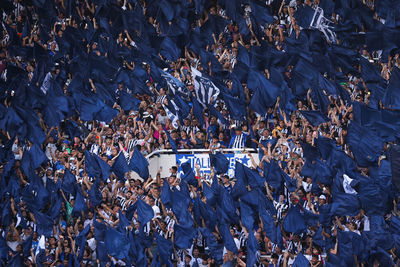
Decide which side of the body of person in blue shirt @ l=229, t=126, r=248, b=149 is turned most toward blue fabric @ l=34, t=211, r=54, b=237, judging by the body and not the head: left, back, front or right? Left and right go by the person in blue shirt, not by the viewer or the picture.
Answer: right

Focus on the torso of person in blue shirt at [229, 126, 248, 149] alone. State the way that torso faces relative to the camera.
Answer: toward the camera

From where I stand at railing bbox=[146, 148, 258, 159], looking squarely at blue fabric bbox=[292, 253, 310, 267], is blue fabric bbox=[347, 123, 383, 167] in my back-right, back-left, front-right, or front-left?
front-left

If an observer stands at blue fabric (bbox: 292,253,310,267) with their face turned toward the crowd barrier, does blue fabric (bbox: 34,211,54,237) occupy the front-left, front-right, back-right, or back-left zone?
front-left

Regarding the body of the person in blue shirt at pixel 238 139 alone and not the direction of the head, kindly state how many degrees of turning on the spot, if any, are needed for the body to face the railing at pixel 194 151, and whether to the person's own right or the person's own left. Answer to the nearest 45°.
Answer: approximately 90° to the person's own right

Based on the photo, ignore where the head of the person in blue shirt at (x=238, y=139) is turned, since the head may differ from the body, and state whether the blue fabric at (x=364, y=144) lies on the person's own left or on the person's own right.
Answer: on the person's own left
